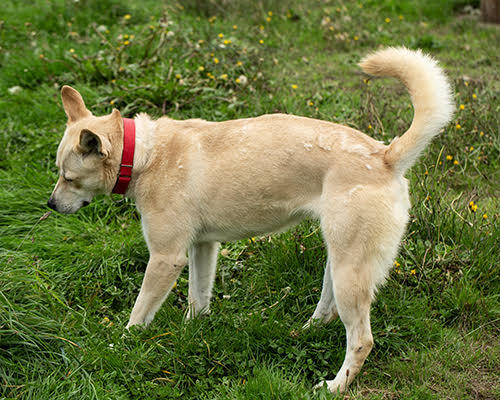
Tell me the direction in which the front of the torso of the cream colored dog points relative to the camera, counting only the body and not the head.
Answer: to the viewer's left
